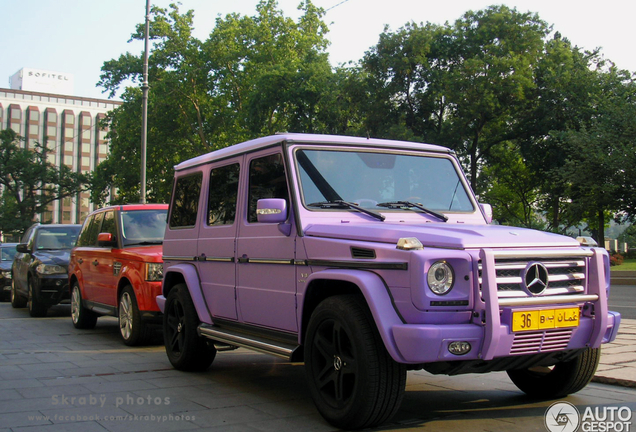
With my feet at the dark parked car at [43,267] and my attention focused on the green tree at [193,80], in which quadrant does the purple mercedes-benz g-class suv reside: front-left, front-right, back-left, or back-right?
back-right

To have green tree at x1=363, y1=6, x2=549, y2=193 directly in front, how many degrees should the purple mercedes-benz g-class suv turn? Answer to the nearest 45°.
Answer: approximately 135° to its left

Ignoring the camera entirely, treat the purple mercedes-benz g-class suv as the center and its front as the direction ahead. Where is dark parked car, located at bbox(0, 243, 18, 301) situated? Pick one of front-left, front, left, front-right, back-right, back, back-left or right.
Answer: back

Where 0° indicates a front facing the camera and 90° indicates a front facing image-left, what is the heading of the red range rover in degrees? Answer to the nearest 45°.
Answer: approximately 315°

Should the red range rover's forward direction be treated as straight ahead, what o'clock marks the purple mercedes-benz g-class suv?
The purple mercedes-benz g-class suv is roughly at 1 o'clock from the red range rover.

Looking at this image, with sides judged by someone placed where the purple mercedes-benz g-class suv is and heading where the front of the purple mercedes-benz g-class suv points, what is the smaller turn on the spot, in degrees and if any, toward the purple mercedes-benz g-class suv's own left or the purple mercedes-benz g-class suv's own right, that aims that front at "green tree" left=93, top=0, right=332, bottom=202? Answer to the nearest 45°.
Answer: approximately 135° to the purple mercedes-benz g-class suv's own left

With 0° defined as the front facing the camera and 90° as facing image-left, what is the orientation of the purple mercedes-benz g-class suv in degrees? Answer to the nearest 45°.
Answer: approximately 315°

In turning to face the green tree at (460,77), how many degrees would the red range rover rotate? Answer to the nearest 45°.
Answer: approximately 90° to its left

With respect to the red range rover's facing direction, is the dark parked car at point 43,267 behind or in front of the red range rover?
behind

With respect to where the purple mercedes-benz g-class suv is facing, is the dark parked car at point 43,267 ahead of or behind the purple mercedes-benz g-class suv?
behind

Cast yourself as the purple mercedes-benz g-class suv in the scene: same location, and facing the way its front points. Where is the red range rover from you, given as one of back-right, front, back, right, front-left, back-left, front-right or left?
back

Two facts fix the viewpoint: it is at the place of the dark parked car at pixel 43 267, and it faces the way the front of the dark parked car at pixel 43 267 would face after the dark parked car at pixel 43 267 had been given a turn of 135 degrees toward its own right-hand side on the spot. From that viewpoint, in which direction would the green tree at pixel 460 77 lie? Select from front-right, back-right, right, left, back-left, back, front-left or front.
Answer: back-right
